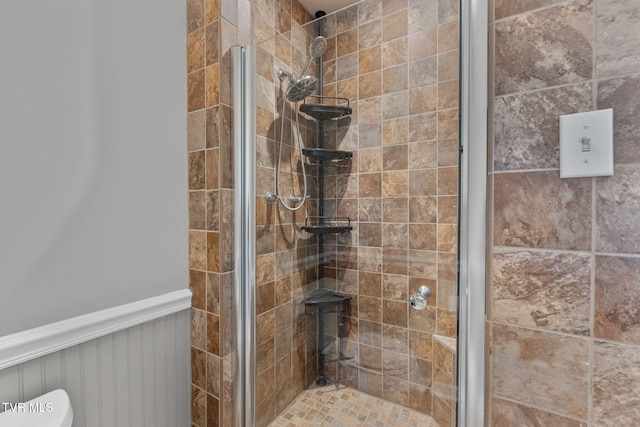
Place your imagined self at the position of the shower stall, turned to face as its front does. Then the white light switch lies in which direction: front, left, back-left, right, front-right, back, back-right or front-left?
front-left

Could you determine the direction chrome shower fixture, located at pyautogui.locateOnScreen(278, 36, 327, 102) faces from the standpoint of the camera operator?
facing the viewer and to the right of the viewer

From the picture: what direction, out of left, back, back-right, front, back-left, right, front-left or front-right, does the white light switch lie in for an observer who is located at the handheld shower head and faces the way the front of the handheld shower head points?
front

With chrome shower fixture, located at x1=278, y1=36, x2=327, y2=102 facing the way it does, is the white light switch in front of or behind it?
in front

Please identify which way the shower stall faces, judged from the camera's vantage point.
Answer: facing the viewer

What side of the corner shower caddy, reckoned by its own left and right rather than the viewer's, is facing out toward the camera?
front
